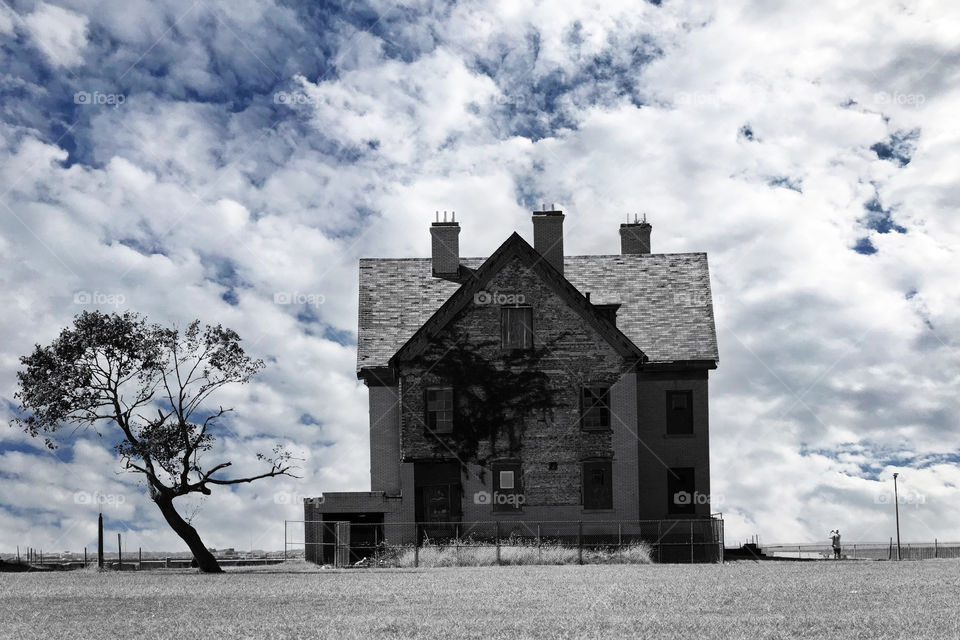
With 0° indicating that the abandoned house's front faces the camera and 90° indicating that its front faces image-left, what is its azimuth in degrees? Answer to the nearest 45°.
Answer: approximately 0°
